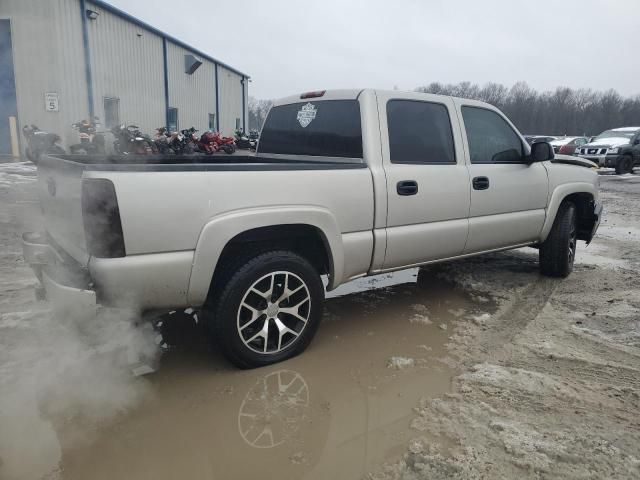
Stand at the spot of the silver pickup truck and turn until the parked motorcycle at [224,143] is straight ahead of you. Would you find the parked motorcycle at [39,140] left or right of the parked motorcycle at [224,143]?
left

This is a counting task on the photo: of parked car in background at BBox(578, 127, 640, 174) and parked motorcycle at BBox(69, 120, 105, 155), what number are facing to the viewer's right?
0

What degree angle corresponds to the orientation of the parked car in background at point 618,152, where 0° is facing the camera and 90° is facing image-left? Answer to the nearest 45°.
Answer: approximately 45°

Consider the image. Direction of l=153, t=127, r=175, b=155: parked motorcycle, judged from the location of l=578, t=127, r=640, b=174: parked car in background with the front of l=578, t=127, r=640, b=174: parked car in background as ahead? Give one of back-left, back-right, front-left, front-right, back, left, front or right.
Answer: front

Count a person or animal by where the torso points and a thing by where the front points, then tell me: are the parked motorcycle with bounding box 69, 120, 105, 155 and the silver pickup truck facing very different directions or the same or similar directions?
very different directions

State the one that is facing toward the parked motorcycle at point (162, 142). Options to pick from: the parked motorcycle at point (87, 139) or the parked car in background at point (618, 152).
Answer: the parked car in background

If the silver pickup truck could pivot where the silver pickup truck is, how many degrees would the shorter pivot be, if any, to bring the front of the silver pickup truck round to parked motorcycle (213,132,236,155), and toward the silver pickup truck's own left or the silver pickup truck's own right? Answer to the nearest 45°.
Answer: approximately 45° to the silver pickup truck's own left

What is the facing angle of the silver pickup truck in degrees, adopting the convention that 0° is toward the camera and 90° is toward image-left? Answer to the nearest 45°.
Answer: approximately 225°

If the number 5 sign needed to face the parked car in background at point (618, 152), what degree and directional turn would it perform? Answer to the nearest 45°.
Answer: approximately 45° to its left

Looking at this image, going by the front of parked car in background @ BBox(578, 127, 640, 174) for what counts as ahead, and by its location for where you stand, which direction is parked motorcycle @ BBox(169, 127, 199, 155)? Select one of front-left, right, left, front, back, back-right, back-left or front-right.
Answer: front

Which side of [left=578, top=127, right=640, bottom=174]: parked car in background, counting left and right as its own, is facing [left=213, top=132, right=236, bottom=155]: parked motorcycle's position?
front

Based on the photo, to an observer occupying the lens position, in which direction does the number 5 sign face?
facing the viewer and to the right of the viewer
